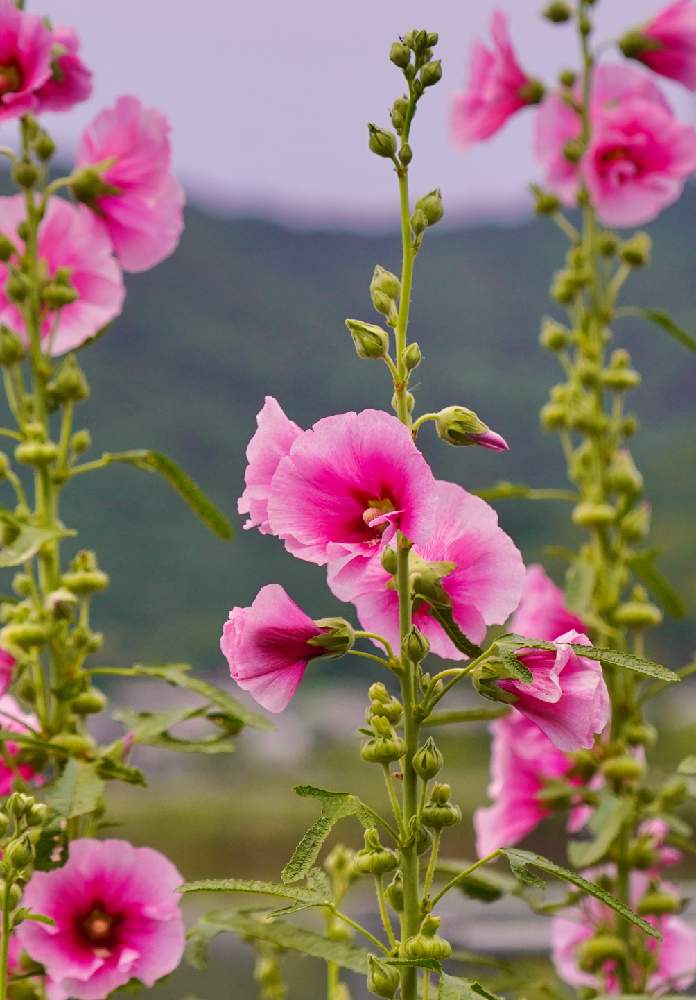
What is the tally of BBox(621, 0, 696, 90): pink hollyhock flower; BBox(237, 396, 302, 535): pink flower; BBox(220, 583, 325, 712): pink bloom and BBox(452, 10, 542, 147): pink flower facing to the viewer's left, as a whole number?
3

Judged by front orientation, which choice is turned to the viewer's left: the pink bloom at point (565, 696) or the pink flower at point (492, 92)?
the pink flower

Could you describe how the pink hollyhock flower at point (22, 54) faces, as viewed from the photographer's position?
facing the viewer

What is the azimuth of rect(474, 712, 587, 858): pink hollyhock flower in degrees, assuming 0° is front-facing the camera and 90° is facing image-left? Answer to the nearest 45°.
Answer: approximately 90°

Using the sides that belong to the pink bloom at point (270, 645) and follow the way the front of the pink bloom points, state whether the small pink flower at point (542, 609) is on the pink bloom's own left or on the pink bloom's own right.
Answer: on the pink bloom's own right

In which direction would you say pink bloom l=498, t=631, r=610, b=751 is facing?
to the viewer's right

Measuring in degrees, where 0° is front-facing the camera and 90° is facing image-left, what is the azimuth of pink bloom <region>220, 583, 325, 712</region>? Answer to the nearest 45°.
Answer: approximately 90°

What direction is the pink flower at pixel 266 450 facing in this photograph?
to the viewer's left

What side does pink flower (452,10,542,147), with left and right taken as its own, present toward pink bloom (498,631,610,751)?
left
